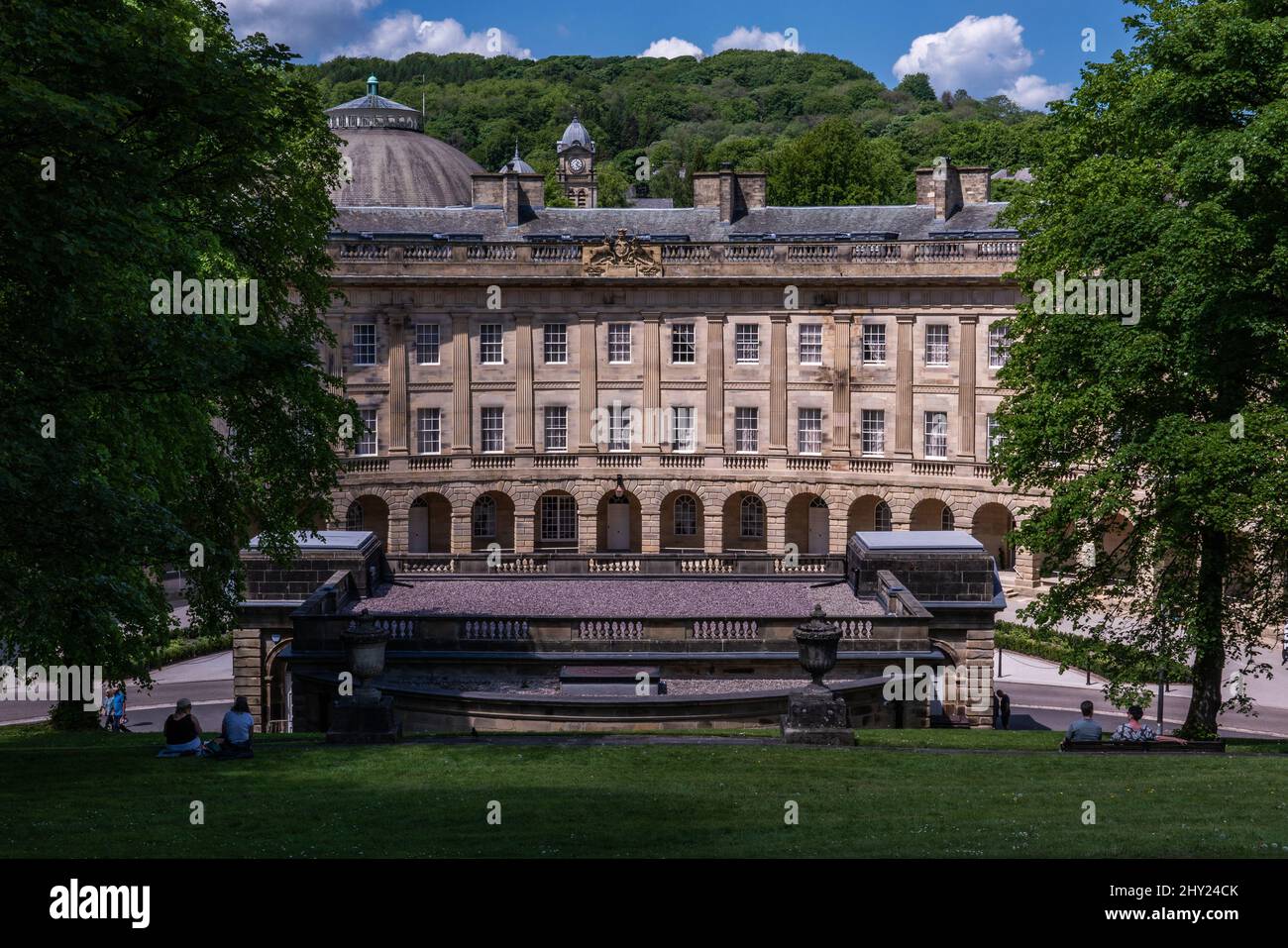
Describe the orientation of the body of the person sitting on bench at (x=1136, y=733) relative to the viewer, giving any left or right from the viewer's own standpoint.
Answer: facing away from the viewer

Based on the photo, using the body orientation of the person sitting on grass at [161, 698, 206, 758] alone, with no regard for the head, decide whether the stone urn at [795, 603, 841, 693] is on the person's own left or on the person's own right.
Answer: on the person's own right

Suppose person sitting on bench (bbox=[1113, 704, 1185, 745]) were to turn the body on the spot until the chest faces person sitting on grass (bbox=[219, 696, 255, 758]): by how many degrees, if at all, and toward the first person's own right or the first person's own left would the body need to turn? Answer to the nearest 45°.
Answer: approximately 135° to the first person's own left

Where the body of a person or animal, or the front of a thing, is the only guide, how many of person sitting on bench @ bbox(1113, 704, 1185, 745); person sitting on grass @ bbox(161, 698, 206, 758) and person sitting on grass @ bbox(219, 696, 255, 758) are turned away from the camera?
3

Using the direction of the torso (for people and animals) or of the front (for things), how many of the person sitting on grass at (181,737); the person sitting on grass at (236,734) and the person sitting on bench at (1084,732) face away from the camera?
3

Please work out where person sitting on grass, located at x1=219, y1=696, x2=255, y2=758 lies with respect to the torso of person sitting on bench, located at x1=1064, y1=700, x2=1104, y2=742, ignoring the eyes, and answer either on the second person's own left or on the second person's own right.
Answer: on the second person's own left

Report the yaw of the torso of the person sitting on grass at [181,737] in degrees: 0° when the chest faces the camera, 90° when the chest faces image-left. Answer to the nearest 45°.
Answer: approximately 180°

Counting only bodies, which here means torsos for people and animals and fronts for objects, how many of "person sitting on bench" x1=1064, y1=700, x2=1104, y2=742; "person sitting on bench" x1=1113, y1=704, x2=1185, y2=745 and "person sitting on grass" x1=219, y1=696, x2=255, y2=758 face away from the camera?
3

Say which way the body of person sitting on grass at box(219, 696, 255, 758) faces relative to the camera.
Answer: away from the camera

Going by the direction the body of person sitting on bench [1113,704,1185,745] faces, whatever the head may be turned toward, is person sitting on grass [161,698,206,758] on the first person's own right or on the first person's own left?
on the first person's own left

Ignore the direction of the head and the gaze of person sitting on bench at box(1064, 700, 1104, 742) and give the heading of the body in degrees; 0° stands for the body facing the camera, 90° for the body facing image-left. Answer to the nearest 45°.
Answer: approximately 180°

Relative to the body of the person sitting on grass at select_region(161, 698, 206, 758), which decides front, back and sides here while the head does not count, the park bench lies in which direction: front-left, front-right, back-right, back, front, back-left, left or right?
right

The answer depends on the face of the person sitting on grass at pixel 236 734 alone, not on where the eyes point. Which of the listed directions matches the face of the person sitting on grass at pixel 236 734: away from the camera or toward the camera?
away from the camera

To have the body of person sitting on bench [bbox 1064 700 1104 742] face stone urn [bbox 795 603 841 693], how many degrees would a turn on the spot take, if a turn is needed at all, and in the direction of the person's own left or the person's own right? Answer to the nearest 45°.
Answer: approximately 90° to the person's own left
